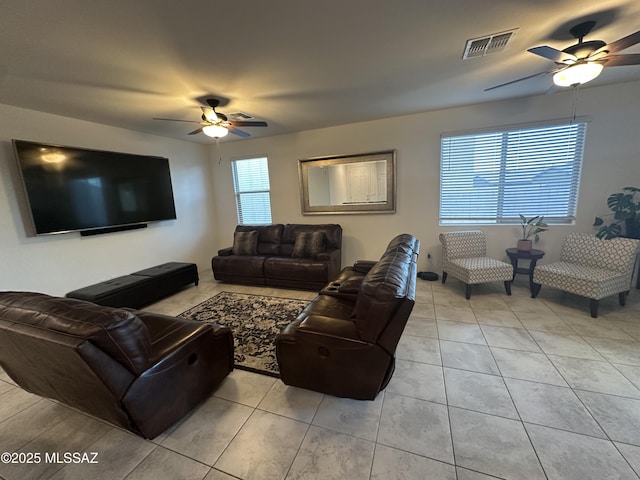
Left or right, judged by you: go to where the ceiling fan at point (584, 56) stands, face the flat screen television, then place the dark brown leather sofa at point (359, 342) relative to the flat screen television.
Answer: left

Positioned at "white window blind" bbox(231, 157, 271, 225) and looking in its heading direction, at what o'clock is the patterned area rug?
The patterned area rug is roughly at 12 o'clock from the white window blind.

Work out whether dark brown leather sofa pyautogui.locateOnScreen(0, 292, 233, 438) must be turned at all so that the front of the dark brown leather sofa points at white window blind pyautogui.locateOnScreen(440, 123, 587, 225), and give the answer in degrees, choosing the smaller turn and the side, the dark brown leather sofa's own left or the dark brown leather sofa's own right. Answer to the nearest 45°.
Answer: approximately 45° to the dark brown leather sofa's own right

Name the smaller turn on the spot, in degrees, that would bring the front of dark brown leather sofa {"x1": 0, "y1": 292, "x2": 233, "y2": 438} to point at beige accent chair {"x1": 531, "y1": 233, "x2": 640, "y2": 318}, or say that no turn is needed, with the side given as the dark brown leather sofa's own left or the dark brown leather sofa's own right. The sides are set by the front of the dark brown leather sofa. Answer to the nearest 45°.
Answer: approximately 90° to the dark brown leather sofa's own right

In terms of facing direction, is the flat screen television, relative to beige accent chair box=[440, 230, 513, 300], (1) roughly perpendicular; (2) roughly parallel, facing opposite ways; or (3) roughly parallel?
roughly perpendicular

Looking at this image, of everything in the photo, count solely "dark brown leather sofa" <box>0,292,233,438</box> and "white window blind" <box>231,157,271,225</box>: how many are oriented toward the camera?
1

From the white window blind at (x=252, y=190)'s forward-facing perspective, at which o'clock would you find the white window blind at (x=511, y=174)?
the white window blind at (x=511, y=174) is roughly at 10 o'clock from the white window blind at (x=252, y=190).

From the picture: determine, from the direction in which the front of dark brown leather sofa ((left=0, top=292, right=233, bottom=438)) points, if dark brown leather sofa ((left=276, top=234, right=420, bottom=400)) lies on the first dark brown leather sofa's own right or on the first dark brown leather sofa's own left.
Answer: on the first dark brown leather sofa's own right
